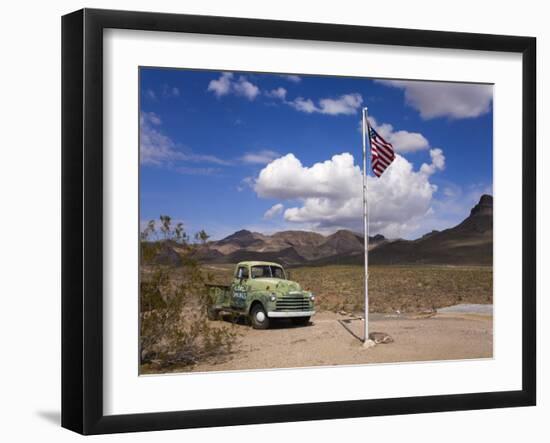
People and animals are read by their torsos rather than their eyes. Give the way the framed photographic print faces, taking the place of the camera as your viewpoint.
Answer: facing the viewer and to the right of the viewer
